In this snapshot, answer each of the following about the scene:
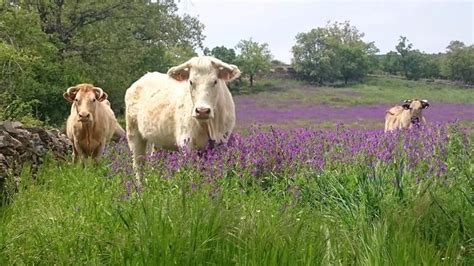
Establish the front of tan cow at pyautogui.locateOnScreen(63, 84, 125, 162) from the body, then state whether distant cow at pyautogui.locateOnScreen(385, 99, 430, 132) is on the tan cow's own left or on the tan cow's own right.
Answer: on the tan cow's own left

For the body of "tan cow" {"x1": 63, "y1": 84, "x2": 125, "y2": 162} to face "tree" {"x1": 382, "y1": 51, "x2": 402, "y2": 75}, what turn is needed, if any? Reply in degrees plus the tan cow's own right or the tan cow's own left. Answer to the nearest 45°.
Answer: approximately 135° to the tan cow's own left

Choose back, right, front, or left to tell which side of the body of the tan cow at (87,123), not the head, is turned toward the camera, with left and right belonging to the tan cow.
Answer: front

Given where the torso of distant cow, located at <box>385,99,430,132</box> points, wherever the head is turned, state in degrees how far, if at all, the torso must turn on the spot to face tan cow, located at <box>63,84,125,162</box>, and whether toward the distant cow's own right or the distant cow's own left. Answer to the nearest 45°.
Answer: approximately 90° to the distant cow's own right

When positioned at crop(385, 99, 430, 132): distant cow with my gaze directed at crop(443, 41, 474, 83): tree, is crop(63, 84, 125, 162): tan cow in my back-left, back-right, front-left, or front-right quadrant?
back-left

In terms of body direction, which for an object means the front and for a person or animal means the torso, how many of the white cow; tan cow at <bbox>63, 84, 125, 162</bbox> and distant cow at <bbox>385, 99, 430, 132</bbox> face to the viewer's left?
0

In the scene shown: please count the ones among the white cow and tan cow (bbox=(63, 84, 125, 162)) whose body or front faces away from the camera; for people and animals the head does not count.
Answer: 0

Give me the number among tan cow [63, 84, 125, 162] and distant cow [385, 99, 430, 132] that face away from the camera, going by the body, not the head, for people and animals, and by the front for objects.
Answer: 0

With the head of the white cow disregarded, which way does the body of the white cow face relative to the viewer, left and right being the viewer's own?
facing the viewer and to the right of the viewer

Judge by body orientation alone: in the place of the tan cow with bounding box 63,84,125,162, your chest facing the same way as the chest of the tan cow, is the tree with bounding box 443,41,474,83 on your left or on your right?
on your left

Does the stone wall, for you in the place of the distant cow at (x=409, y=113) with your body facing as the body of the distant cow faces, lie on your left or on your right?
on your right
